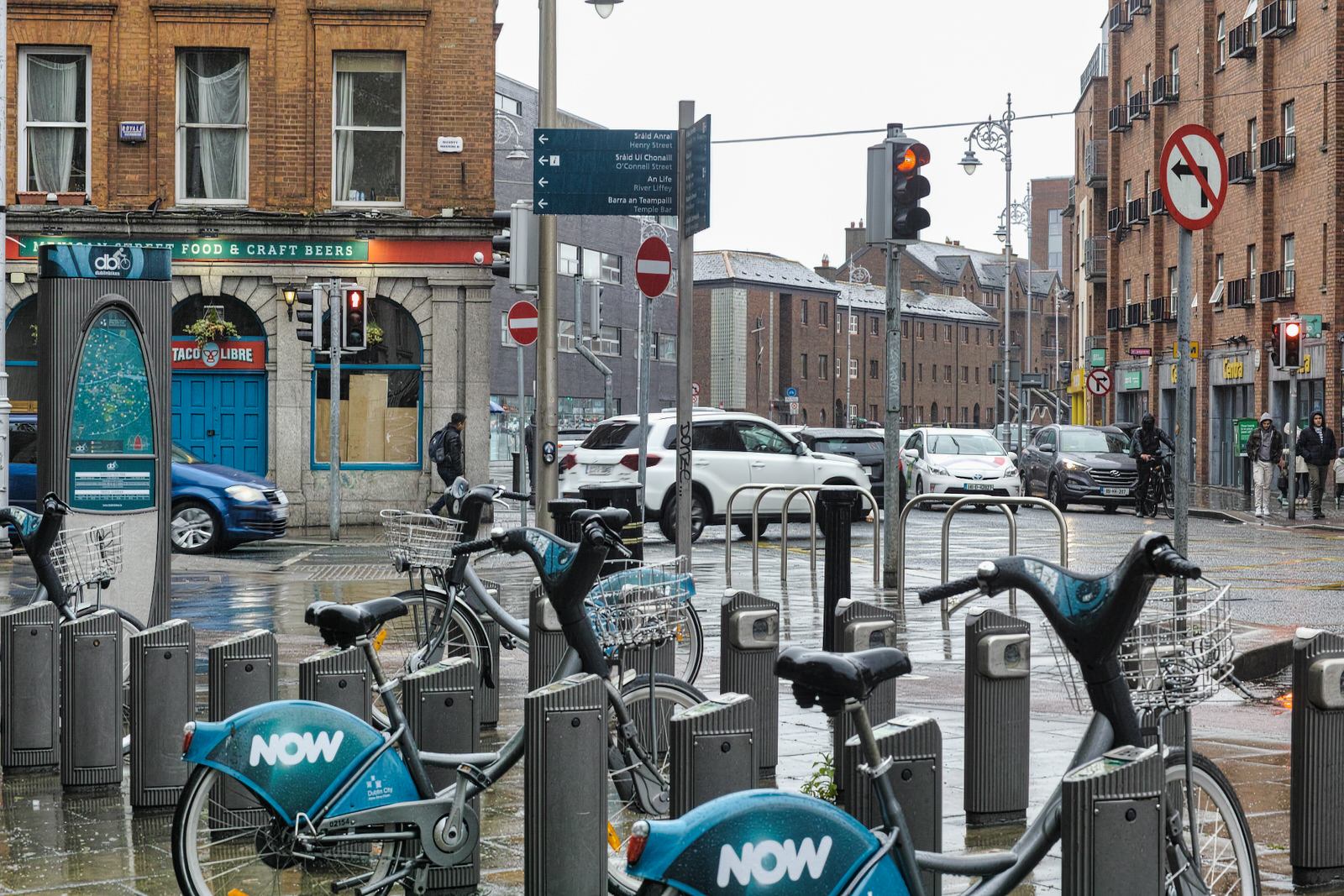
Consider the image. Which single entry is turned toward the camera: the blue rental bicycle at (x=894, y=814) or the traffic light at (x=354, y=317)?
the traffic light

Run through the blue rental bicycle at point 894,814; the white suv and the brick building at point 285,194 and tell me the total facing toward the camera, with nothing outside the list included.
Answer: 1

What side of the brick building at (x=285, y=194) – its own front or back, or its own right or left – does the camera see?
front

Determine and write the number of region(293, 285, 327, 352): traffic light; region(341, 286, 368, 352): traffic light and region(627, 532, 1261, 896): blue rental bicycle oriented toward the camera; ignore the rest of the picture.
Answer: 1

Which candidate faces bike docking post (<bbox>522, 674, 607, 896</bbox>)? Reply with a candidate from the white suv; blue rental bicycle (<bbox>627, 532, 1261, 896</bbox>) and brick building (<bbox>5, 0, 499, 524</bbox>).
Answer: the brick building

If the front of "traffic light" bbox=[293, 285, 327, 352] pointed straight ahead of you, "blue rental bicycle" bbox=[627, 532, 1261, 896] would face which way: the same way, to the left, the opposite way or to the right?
the opposite way

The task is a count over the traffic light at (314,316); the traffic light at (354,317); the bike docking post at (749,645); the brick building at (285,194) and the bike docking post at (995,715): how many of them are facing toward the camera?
4

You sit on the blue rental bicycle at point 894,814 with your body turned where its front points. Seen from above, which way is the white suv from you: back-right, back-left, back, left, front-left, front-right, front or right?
front-left

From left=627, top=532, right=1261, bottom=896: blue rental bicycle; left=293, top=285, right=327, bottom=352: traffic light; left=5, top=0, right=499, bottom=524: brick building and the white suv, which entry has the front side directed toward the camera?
the brick building

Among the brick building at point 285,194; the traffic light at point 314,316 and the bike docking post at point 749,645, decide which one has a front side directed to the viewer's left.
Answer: the traffic light

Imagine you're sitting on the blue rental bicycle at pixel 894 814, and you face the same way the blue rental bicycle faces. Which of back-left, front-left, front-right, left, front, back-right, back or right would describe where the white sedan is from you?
front-left

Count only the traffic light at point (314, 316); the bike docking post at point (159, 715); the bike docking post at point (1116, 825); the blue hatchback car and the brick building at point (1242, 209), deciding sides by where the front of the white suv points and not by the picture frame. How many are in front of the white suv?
1

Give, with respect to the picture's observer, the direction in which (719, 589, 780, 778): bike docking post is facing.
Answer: facing the viewer

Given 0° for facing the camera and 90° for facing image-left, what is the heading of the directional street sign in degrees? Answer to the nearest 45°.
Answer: approximately 0°

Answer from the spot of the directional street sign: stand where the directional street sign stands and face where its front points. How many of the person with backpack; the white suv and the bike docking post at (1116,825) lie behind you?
2

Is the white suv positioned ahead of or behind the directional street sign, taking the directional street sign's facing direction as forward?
behind

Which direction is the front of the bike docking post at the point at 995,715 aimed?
toward the camera
